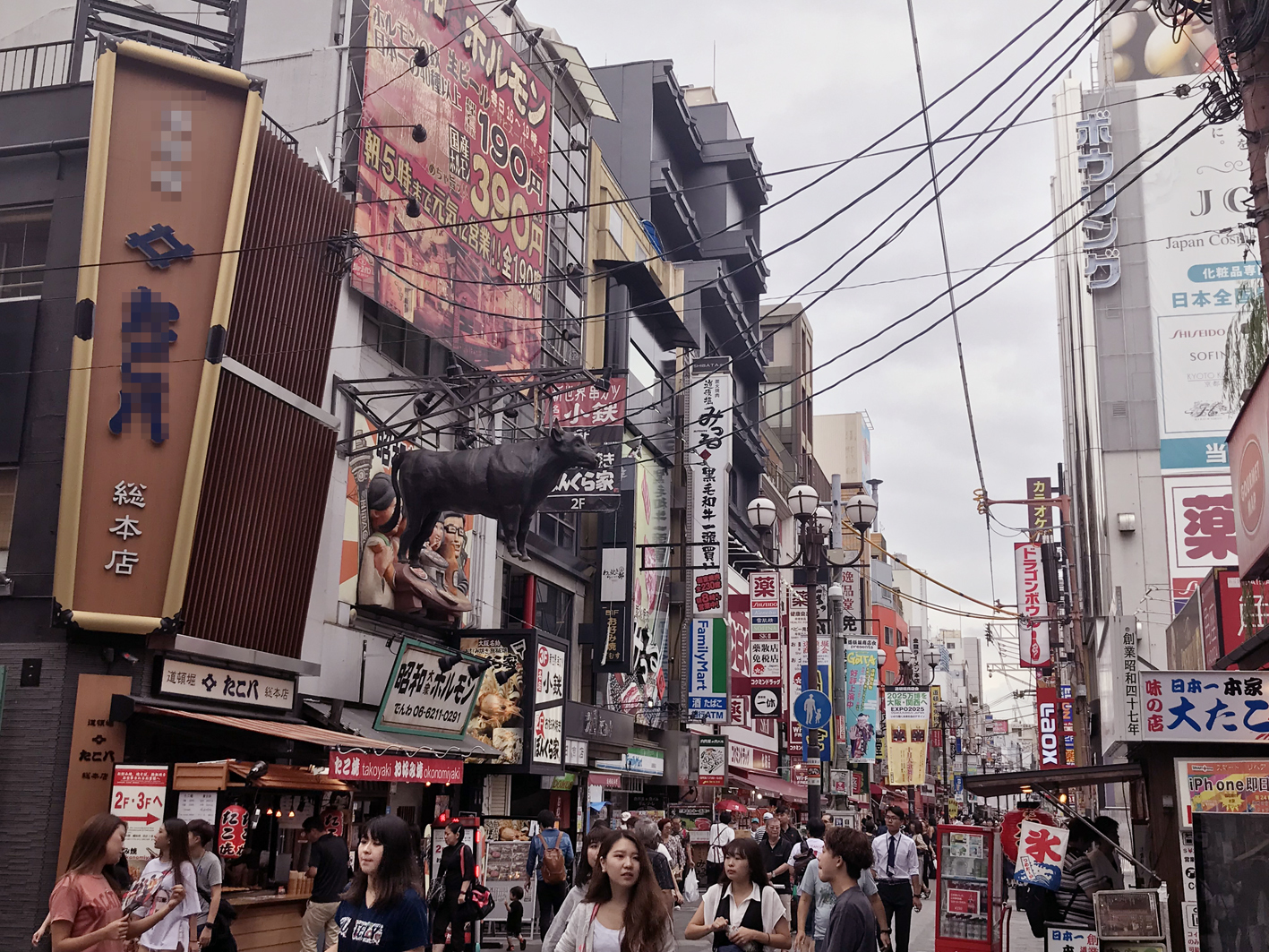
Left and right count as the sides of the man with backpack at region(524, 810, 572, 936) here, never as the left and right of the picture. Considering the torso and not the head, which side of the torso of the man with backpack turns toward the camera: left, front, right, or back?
back

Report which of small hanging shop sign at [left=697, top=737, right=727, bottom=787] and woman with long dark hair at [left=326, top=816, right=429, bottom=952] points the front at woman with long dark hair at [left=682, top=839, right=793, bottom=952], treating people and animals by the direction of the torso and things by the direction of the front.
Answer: the small hanging shop sign

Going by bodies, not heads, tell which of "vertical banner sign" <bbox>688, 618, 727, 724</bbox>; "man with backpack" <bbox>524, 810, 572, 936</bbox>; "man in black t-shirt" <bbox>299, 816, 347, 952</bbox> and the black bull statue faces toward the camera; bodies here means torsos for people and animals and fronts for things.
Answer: the vertical banner sign

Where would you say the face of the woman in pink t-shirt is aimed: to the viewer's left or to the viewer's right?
to the viewer's right

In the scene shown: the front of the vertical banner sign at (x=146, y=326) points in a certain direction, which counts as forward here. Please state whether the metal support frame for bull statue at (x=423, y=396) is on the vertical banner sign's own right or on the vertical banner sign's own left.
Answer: on the vertical banner sign's own left

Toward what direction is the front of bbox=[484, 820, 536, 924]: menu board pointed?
toward the camera

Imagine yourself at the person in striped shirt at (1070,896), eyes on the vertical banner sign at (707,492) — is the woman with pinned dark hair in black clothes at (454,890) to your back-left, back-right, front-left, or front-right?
front-left

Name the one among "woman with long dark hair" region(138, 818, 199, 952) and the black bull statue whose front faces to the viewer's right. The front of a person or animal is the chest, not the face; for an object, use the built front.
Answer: the black bull statue

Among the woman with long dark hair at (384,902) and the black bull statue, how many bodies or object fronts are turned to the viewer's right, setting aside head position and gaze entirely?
1

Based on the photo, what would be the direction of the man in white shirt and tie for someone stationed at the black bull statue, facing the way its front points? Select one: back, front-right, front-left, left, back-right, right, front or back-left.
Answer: front-right

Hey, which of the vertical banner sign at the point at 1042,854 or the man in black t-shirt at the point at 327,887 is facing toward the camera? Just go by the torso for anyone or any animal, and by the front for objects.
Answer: the vertical banner sign

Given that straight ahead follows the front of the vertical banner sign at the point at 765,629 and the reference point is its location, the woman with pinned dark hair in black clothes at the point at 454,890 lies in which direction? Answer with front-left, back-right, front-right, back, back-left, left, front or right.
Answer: front

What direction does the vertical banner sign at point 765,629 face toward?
toward the camera

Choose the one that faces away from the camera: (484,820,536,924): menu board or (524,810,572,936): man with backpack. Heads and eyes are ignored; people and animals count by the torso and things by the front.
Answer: the man with backpack

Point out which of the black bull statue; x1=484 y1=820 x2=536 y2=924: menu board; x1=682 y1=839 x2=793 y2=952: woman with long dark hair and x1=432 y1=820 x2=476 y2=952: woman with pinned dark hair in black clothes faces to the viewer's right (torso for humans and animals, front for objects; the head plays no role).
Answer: the black bull statue

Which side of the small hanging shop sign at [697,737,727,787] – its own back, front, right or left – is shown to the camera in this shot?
front
